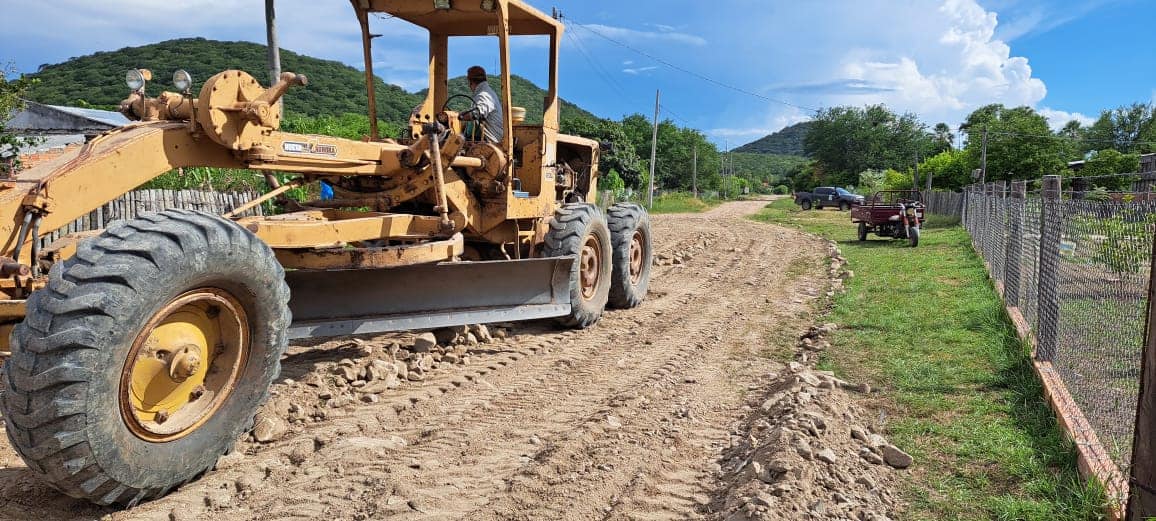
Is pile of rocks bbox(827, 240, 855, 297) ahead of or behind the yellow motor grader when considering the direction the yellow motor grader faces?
behind

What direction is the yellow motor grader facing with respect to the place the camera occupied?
facing the viewer and to the left of the viewer

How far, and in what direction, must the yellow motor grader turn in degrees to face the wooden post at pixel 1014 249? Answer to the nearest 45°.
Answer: approximately 135° to its left

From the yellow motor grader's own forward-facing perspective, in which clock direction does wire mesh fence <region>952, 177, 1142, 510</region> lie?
The wire mesh fence is roughly at 8 o'clock from the yellow motor grader.

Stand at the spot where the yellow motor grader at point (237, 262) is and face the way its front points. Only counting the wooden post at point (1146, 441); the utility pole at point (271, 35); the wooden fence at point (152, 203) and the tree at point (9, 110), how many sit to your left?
1

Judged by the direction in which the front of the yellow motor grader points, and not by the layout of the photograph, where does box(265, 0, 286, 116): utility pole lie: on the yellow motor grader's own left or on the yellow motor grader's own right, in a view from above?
on the yellow motor grader's own right

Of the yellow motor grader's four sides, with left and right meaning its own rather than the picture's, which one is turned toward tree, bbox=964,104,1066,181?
back

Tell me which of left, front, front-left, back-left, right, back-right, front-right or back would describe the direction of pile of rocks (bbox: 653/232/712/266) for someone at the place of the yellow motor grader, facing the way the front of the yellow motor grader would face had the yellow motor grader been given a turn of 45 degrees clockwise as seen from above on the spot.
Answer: back-right

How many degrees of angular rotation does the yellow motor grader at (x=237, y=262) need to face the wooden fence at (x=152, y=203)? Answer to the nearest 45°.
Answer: approximately 135° to its right

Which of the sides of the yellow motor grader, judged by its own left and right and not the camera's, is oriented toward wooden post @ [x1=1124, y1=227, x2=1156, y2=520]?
left

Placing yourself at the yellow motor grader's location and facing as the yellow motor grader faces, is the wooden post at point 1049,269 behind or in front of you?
behind

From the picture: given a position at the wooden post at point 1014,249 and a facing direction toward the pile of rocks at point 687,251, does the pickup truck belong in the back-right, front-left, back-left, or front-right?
front-right

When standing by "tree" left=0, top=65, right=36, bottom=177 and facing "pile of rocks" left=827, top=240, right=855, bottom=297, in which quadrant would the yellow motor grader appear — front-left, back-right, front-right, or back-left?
front-right

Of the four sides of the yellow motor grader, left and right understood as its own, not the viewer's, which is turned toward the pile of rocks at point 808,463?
left

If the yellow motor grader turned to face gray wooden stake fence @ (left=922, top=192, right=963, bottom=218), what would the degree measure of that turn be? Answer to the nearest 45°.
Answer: approximately 180°

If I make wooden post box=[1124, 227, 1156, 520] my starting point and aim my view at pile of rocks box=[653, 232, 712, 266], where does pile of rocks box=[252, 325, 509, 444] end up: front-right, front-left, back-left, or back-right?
front-left
